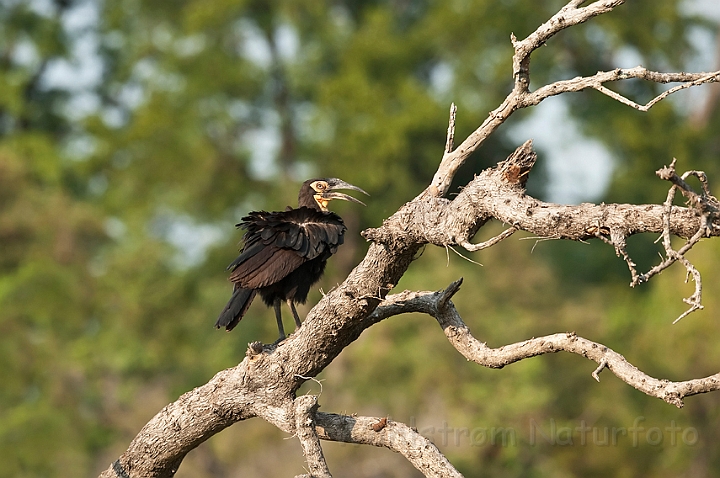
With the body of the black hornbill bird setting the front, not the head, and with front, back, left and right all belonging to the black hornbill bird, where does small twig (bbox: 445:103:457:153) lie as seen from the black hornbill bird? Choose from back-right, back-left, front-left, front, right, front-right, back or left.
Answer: front-right
